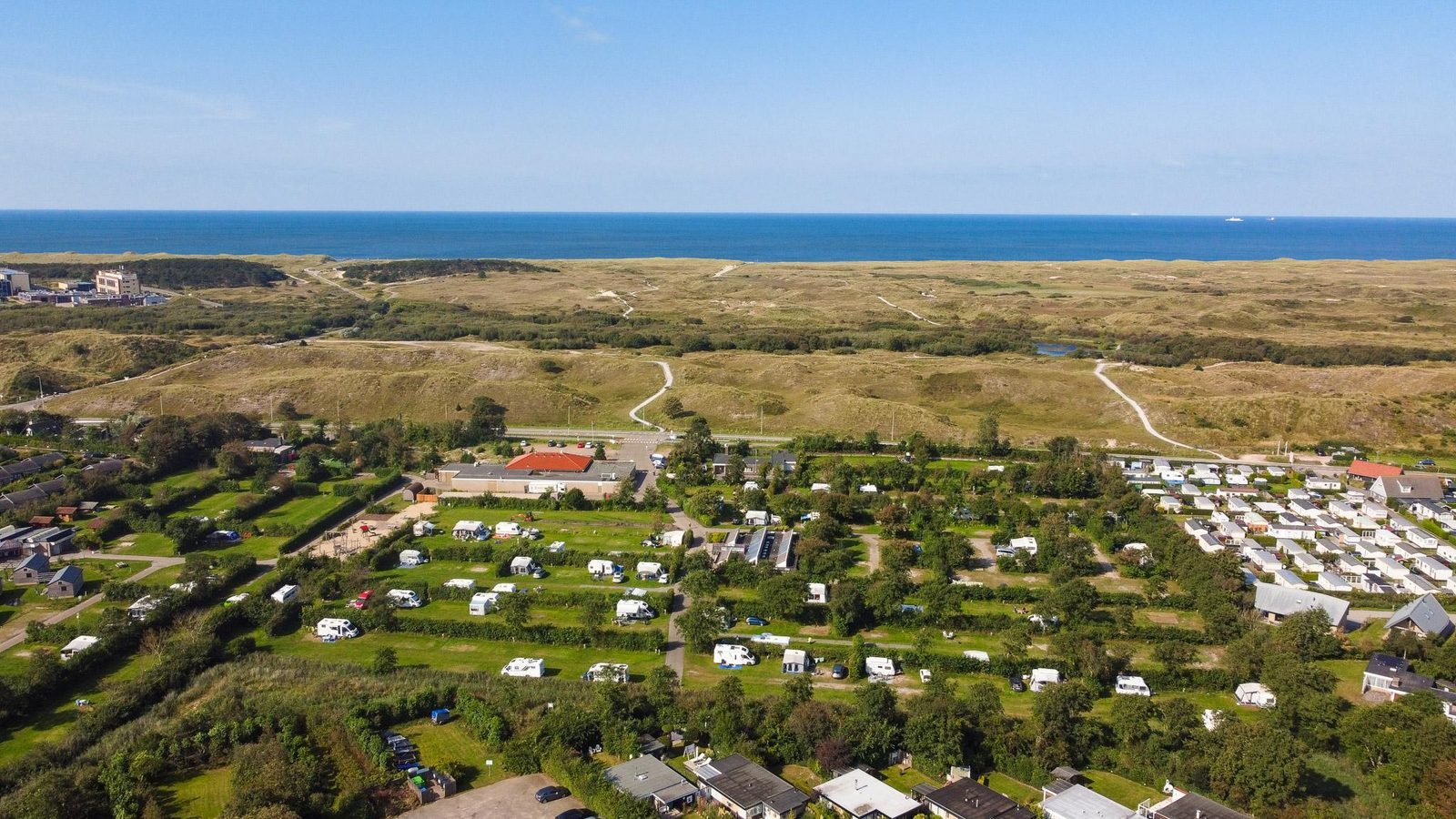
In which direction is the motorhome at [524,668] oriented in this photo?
to the viewer's left

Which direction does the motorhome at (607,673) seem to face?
to the viewer's left

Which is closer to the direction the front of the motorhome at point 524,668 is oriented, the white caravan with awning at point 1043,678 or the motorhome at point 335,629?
the motorhome
